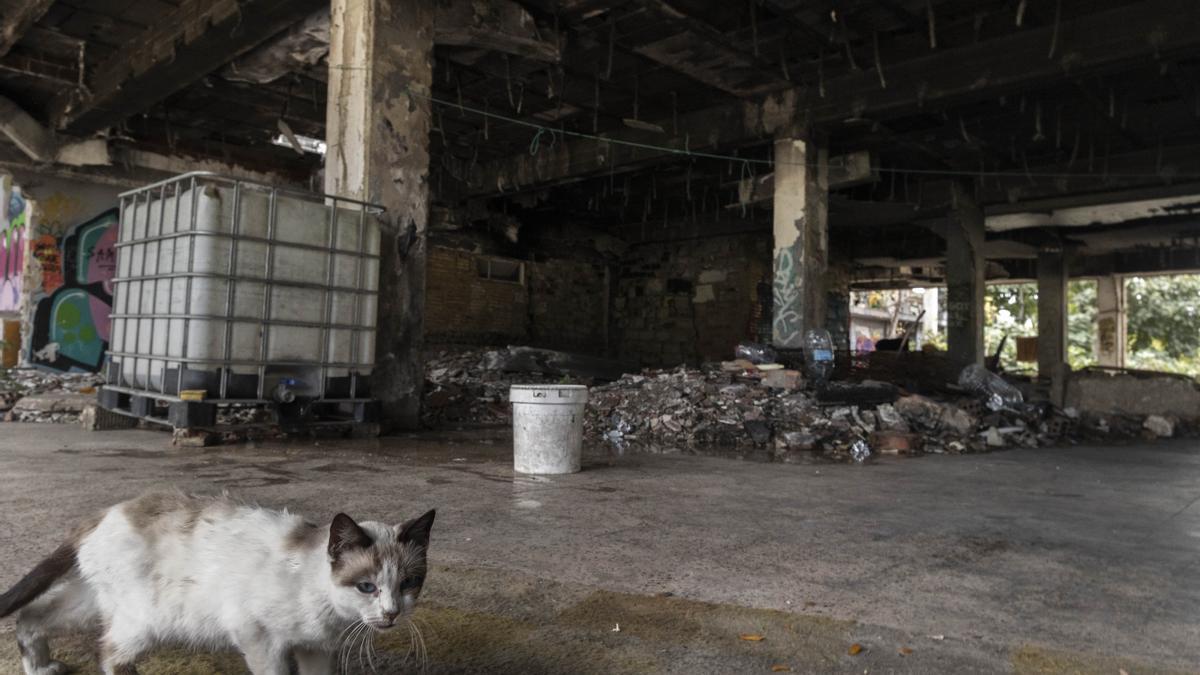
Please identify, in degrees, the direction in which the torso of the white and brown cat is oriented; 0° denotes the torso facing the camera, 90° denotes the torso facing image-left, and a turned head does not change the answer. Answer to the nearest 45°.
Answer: approximately 270°

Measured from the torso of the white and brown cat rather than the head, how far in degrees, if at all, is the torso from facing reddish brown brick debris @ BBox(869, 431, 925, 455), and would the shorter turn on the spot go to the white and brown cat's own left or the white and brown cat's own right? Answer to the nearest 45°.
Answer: approximately 45° to the white and brown cat's own left

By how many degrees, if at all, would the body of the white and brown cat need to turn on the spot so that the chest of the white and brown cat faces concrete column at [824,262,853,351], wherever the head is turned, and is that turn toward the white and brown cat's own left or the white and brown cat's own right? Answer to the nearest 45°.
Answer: approximately 45° to the white and brown cat's own left

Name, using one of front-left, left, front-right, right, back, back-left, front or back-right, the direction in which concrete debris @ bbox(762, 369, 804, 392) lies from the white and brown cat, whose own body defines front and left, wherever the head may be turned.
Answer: front-left

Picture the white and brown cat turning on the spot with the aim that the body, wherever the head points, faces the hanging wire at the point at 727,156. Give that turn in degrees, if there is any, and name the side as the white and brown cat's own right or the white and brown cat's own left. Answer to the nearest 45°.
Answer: approximately 45° to the white and brown cat's own left

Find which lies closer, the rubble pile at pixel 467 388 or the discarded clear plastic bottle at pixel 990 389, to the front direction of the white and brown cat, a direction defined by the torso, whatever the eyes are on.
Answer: the discarded clear plastic bottle

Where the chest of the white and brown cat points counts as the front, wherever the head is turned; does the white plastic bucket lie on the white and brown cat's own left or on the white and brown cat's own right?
on the white and brown cat's own left
